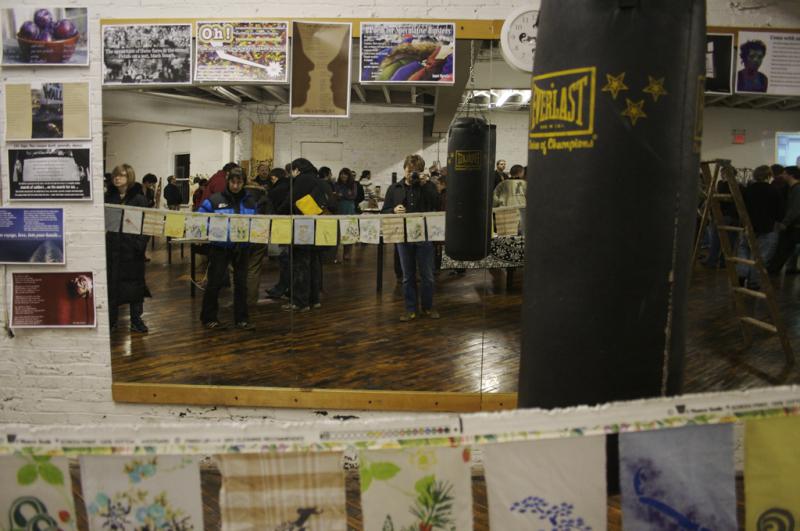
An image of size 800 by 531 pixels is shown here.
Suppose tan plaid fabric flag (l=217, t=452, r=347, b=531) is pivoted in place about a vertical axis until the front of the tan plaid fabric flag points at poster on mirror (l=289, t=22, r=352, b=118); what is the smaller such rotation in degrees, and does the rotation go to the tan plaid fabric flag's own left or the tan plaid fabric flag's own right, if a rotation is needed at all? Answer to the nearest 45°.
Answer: approximately 180°

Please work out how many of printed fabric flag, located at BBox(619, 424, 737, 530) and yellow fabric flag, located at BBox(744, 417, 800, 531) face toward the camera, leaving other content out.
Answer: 2

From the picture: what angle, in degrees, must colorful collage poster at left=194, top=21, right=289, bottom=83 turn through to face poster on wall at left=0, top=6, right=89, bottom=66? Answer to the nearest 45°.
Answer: approximately 90° to its right

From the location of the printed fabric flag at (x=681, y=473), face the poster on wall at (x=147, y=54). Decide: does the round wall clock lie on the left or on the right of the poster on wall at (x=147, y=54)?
right

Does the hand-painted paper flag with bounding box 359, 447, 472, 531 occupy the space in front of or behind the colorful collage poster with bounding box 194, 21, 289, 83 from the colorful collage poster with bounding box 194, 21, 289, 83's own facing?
in front

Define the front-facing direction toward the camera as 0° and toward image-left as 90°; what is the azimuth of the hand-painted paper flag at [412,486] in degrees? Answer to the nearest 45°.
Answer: approximately 0°

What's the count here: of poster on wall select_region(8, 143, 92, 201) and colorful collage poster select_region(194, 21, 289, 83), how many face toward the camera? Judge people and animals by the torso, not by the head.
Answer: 2

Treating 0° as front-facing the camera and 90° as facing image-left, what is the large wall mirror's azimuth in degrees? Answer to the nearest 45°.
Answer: approximately 0°

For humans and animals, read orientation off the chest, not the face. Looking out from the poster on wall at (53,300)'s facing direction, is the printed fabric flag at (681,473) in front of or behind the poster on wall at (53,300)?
in front

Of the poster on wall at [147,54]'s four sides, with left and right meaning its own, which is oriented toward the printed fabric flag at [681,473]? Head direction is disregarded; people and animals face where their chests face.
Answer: front
